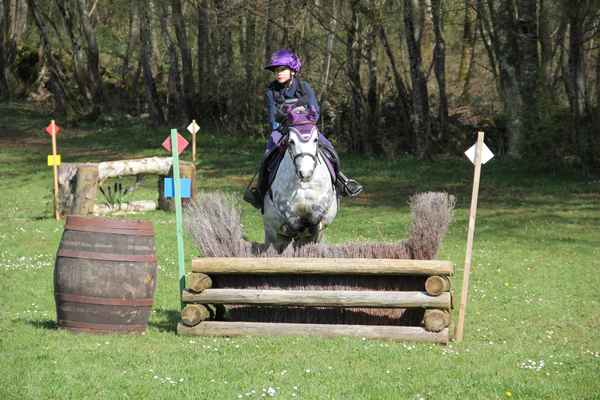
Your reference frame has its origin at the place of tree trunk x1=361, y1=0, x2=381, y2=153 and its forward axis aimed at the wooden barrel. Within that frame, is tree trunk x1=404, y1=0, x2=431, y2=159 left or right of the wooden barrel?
left

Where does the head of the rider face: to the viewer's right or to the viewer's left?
to the viewer's left

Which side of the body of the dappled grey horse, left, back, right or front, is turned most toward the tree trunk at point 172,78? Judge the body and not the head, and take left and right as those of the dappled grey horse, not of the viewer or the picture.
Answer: back

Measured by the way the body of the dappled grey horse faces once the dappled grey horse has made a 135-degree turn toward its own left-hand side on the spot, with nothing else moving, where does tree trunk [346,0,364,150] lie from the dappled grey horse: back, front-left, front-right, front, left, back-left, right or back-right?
front-left

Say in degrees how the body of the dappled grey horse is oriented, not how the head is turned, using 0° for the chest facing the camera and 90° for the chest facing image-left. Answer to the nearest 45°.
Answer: approximately 0°

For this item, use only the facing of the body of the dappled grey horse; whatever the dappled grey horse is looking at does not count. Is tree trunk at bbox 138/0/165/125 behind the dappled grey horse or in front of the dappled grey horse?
behind

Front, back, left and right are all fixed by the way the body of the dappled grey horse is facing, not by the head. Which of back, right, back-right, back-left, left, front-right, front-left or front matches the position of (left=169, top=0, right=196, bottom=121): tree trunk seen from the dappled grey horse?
back

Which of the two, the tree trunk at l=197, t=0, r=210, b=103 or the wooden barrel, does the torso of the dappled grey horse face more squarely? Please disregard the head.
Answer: the wooden barrel

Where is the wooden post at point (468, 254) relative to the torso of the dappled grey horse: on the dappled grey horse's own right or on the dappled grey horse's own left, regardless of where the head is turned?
on the dappled grey horse's own left

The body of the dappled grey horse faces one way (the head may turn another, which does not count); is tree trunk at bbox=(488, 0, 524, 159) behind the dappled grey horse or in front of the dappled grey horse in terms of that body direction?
behind
